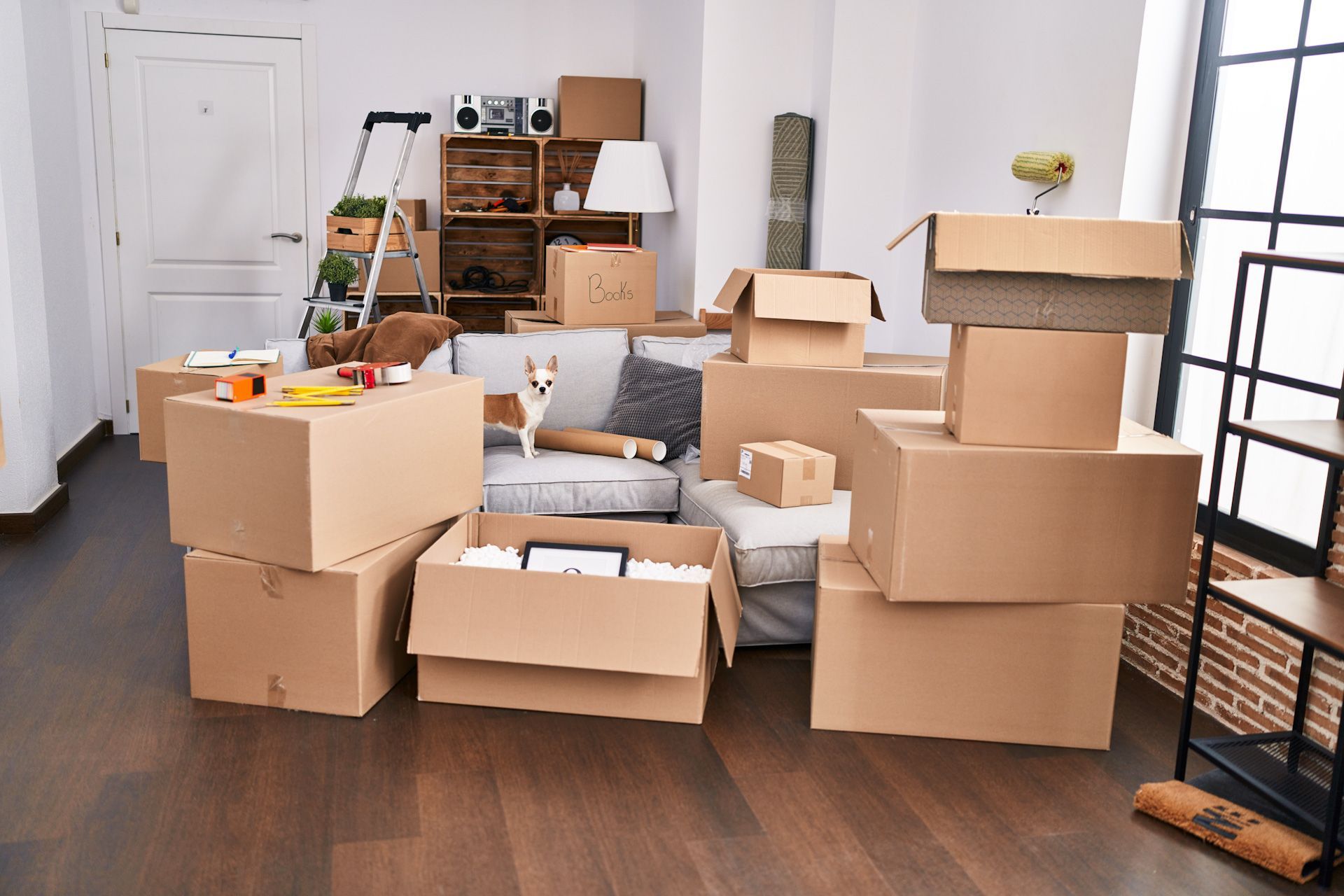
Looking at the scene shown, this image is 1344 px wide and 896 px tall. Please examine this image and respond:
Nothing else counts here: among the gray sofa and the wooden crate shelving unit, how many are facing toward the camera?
2

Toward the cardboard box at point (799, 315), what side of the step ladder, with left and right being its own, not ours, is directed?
left

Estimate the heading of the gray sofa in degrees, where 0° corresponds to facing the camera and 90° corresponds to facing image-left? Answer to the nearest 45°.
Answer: approximately 0°

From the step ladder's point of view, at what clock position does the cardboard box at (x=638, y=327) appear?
The cardboard box is roughly at 9 o'clock from the step ladder.

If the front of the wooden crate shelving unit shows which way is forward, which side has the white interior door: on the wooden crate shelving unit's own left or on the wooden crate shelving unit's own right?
on the wooden crate shelving unit's own right

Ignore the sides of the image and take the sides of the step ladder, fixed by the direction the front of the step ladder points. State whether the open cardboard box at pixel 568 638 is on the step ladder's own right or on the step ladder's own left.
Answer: on the step ladder's own left

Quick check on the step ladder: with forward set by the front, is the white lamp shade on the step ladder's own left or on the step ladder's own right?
on the step ladder's own left

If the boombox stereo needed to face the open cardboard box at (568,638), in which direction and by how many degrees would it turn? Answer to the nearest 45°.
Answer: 0° — it already faces it

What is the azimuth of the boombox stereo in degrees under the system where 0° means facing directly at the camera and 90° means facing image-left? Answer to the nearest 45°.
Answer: approximately 0°

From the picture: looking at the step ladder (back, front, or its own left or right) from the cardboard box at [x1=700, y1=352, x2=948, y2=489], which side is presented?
left
